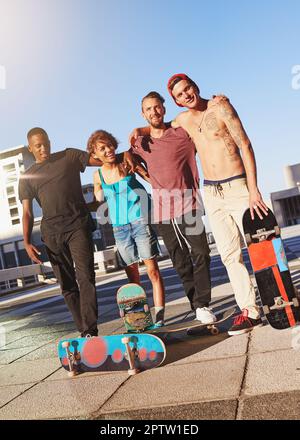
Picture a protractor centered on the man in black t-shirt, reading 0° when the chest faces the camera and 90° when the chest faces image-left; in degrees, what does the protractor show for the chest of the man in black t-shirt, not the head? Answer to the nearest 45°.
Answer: approximately 0°

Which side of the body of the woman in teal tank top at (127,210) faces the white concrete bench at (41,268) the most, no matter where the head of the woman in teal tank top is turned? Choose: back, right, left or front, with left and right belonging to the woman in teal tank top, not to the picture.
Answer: back

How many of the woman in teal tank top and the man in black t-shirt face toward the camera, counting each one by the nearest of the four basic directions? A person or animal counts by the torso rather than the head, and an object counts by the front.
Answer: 2

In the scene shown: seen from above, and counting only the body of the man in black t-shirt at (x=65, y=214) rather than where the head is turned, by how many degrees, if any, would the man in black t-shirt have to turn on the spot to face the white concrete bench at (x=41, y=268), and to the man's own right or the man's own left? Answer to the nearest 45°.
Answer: approximately 180°

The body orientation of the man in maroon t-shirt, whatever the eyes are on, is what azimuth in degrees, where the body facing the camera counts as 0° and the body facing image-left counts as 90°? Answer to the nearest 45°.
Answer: approximately 0°
